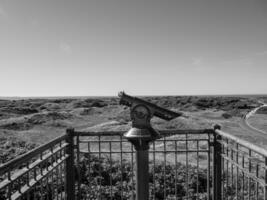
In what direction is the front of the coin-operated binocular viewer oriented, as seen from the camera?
facing to the right of the viewer
